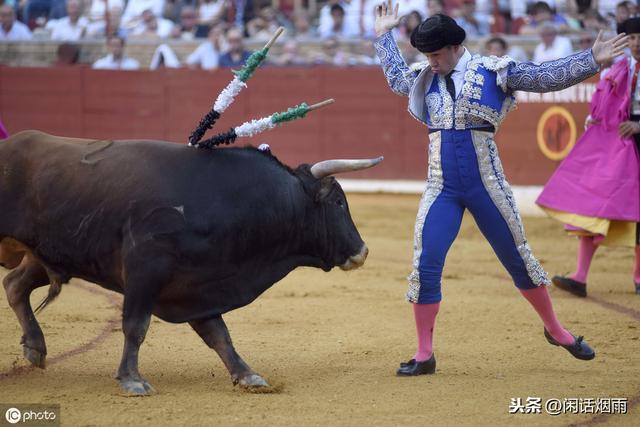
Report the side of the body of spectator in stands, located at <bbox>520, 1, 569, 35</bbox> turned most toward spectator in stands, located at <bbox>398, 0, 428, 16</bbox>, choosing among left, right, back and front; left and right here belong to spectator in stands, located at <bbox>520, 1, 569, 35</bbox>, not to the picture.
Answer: right

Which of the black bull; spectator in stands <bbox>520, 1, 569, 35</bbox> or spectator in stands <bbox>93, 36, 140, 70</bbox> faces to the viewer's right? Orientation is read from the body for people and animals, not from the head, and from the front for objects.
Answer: the black bull

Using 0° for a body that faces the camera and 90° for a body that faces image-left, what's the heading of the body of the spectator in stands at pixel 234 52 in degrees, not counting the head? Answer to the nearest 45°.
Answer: approximately 0°

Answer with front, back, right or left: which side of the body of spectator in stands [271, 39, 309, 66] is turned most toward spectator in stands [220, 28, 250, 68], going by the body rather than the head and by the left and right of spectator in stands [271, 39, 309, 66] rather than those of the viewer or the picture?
right

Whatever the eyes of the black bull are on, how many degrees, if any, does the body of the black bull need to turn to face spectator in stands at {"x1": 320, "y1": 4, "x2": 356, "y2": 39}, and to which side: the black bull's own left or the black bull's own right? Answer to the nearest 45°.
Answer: approximately 90° to the black bull's own left

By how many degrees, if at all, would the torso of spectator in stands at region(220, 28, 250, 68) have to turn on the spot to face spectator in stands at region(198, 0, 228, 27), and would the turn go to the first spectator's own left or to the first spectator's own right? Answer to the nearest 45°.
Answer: approximately 180°

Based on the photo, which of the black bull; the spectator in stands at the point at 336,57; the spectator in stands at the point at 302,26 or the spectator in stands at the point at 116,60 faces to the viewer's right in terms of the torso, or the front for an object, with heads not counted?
the black bull

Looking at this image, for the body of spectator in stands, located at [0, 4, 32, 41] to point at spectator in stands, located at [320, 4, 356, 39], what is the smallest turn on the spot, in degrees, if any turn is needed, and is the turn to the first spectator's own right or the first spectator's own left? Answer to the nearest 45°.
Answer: approximately 45° to the first spectator's own left

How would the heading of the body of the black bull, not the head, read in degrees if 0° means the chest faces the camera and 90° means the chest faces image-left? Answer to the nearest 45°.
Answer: approximately 270°

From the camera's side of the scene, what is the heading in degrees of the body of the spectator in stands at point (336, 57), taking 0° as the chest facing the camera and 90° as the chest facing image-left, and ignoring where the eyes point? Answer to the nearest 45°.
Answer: approximately 0°

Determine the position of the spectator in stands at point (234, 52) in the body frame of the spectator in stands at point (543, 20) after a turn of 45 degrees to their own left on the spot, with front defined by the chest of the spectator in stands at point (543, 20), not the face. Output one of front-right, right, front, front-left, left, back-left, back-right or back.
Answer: back-right
